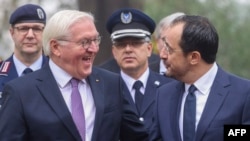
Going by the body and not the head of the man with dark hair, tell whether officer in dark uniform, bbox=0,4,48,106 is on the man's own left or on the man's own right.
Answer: on the man's own right

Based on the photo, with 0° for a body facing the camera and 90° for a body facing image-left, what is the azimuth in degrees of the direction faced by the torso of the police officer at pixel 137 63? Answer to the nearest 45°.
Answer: approximately 0°

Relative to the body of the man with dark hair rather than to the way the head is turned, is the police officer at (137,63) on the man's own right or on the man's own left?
on the man's own right

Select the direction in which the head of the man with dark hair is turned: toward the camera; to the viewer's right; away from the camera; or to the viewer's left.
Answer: to the viewer's left

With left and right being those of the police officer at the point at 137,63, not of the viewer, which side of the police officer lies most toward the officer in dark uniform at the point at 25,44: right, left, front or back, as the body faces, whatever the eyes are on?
right

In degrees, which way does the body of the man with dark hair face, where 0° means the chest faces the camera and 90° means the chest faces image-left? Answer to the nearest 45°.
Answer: approximately 45°
